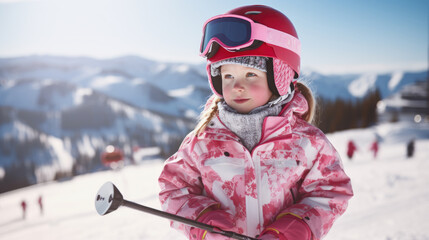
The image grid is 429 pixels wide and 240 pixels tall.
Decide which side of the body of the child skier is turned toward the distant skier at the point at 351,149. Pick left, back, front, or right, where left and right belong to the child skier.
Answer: back

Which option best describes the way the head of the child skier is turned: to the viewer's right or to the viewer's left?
to the viewer's left

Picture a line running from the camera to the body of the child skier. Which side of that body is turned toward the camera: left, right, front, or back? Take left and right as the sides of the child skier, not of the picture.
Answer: front
